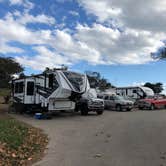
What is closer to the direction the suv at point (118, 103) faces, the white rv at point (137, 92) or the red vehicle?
the red vehicle

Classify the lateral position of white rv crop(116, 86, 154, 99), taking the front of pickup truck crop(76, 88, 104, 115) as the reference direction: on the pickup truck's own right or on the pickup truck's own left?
on the pickup truck's own left

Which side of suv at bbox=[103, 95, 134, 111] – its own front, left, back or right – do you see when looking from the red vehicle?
left

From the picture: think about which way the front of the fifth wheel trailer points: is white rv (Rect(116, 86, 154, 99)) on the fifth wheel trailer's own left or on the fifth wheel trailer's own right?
on the fifth wheel trailer's own left

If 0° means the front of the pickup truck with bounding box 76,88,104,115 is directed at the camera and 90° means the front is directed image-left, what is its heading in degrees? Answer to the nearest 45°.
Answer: approximately 315°
